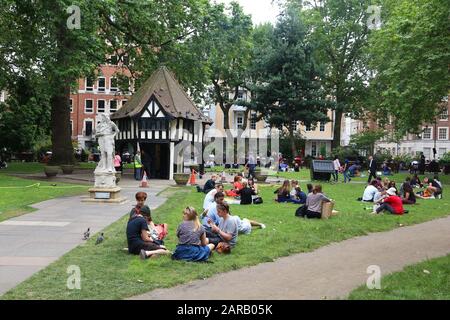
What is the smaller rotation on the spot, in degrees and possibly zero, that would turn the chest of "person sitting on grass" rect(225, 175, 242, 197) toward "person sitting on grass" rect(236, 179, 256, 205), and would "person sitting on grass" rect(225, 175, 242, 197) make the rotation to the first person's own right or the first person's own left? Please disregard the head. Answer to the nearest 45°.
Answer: approximately 45° to the first person's own left

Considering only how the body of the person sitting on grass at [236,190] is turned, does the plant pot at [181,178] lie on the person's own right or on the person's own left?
on the person's own right

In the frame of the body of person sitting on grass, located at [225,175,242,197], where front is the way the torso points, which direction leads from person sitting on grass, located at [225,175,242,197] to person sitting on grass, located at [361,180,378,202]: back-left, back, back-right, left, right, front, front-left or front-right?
back-left

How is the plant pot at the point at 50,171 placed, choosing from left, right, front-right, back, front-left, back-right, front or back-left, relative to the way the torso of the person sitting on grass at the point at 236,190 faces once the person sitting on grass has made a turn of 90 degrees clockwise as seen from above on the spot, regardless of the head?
front

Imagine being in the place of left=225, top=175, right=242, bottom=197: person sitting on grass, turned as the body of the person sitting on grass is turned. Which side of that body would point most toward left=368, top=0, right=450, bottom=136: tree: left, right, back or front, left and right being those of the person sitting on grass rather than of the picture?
back

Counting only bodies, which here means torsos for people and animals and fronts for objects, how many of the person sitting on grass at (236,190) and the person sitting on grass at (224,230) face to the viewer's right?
0

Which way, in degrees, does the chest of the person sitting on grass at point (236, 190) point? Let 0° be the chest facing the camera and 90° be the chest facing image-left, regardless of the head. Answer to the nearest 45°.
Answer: approximately 45°

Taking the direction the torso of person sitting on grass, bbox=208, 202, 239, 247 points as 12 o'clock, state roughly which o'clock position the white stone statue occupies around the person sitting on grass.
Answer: The white stone statue is roughly at 2 o'clock from the person sitting on grass.

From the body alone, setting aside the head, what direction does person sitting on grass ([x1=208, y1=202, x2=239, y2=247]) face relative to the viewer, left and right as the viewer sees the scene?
facing to the left of the viewer

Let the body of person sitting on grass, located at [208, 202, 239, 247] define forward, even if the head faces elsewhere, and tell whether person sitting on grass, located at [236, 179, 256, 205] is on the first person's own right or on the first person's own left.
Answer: on the first person's own right

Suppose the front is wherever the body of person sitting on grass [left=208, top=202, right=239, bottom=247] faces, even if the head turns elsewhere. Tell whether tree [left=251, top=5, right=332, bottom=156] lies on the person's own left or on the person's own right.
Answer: on the person's own right

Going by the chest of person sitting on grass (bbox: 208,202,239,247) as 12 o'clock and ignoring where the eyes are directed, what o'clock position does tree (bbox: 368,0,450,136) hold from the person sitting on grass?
The tree is roughly at 4 o'clock from the person sitting on grass.

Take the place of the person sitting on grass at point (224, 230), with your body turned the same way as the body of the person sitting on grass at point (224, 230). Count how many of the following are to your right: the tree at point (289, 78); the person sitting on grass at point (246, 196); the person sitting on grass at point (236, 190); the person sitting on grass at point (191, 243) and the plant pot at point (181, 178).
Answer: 4

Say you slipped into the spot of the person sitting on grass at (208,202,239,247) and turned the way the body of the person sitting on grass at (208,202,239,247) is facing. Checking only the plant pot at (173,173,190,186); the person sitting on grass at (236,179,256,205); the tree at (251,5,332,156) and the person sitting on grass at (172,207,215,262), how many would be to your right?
3
